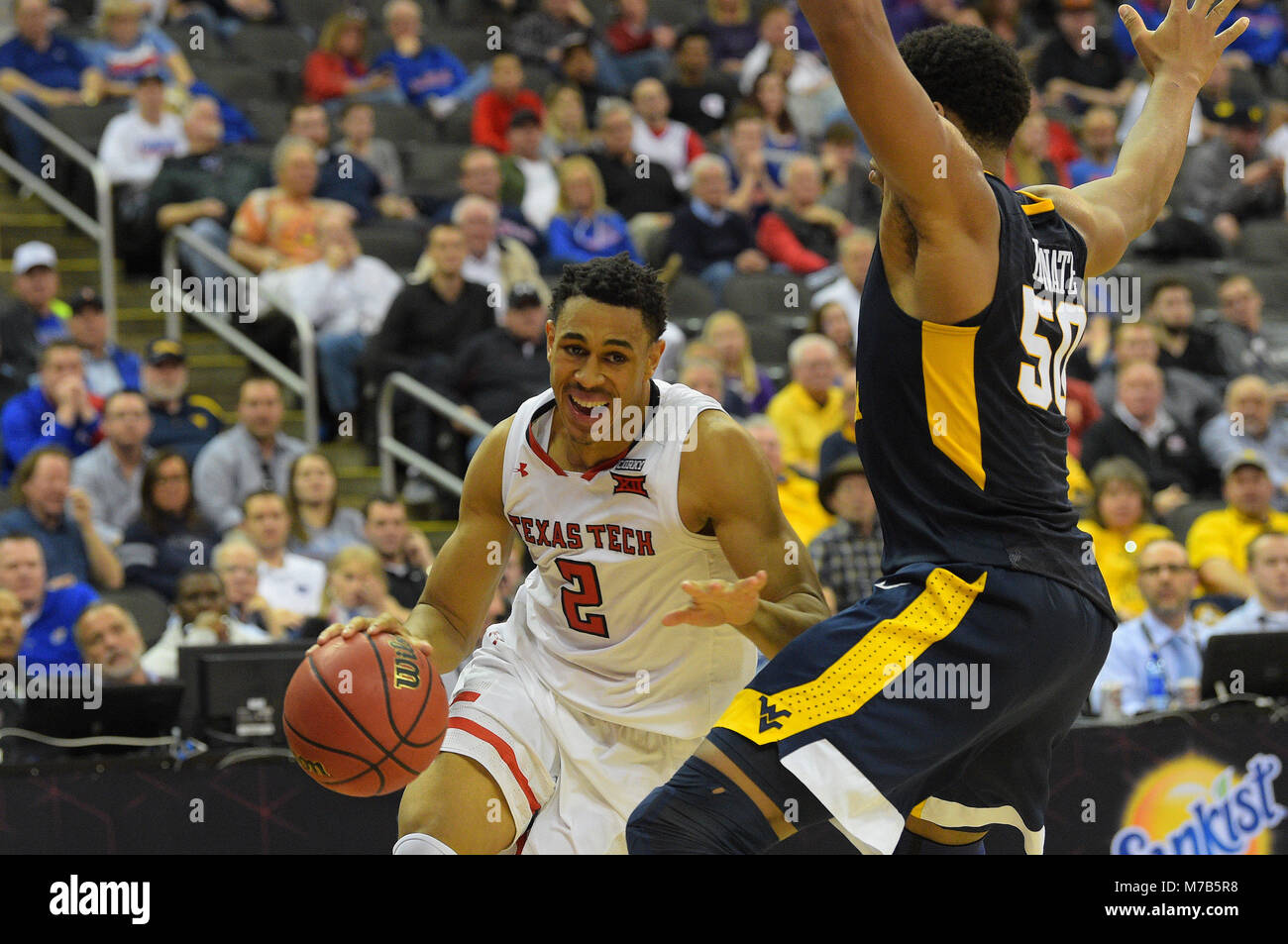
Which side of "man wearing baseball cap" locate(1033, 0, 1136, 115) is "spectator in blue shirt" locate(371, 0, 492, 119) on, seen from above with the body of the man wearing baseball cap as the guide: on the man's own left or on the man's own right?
on the man's own right

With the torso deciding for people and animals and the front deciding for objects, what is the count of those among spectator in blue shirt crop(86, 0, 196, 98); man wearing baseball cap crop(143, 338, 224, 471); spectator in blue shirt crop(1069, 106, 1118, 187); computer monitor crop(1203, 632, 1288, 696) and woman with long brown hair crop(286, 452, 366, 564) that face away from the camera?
1

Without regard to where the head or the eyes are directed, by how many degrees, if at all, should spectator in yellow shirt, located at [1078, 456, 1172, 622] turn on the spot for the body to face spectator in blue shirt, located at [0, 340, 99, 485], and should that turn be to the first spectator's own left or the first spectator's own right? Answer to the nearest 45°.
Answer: approximately 90° to the first spectator's own right

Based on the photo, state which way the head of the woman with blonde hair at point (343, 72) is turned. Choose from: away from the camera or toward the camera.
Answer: toward the camera

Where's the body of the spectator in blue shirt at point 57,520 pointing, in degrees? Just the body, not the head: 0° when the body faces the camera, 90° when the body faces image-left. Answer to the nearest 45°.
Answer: approximately 315°

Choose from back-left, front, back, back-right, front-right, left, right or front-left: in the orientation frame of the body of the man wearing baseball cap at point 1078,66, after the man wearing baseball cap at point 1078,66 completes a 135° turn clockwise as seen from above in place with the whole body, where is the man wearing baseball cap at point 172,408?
left

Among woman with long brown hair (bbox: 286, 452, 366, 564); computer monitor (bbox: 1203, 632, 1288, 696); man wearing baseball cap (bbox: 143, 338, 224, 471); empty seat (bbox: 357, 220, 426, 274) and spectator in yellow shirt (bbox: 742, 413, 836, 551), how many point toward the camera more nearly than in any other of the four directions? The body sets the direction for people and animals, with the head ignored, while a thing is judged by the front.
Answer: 4

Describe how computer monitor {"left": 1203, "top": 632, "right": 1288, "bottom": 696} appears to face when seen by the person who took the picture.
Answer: facing away from the viewer

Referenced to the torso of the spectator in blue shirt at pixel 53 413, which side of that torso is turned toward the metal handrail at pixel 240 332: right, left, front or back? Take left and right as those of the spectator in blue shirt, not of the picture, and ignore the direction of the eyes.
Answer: left

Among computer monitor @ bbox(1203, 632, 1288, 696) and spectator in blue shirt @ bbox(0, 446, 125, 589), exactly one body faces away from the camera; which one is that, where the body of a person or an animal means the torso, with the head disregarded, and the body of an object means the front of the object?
the computer monitor

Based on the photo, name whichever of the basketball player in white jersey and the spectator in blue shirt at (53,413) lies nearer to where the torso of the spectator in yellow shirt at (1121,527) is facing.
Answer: the basketball player in white jersey

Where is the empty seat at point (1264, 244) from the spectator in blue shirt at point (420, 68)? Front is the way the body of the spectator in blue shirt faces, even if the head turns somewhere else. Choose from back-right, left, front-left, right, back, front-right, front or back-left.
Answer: left

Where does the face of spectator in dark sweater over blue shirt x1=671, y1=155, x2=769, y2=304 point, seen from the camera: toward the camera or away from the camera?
toward the camera

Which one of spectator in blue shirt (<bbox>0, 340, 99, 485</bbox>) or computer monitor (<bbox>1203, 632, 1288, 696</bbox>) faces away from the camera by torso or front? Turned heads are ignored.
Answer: the computer monitor

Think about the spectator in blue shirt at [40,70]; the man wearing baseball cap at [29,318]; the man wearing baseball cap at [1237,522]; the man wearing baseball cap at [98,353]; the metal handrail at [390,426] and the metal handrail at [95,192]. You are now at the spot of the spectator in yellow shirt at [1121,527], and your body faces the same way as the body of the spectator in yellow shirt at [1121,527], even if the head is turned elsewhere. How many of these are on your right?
5

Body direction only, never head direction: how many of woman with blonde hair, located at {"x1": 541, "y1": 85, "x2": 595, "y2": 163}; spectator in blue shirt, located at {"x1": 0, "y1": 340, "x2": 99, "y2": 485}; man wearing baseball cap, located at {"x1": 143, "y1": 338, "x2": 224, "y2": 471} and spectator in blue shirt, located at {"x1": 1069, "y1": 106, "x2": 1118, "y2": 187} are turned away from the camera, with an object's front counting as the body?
0

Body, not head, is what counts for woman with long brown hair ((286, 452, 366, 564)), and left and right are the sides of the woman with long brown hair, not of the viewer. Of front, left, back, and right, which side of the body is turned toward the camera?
front

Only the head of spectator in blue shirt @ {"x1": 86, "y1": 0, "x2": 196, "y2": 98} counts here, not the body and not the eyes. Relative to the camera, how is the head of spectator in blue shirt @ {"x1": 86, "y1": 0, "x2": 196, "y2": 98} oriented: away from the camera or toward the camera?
toward the camera
